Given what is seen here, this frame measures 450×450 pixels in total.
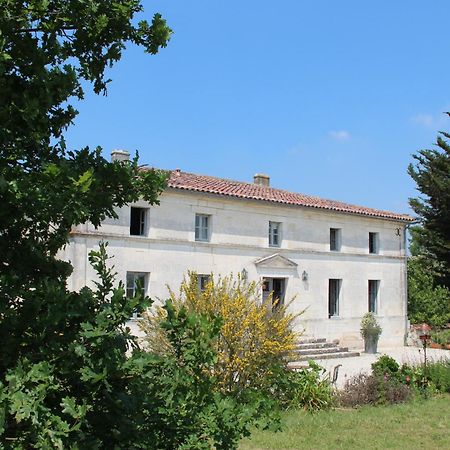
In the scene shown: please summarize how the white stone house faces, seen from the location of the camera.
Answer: facing the viewer and to the right of the viewer

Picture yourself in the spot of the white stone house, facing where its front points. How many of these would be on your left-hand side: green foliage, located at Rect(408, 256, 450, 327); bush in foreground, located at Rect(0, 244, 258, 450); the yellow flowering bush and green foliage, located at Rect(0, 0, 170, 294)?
1

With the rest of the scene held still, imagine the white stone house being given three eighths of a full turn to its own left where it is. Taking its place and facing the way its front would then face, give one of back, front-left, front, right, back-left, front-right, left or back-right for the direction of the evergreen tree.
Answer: front-right

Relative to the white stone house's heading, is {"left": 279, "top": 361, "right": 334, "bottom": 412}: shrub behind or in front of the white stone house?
in front

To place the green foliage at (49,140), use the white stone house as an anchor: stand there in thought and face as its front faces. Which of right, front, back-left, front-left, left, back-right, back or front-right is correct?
front-right

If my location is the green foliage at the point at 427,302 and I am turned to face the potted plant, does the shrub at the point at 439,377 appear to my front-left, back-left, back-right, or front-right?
front-left

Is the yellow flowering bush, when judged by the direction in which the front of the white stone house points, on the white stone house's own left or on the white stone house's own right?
on the white stone house's own right

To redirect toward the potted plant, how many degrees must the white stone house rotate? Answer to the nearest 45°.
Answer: approximately 90° to its left

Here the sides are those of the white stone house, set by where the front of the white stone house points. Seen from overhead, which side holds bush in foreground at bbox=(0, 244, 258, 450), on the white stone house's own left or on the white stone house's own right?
on the white stone house's own right

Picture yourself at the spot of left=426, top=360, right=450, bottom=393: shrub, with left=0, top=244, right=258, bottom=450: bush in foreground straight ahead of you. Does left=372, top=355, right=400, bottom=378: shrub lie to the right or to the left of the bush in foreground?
right
